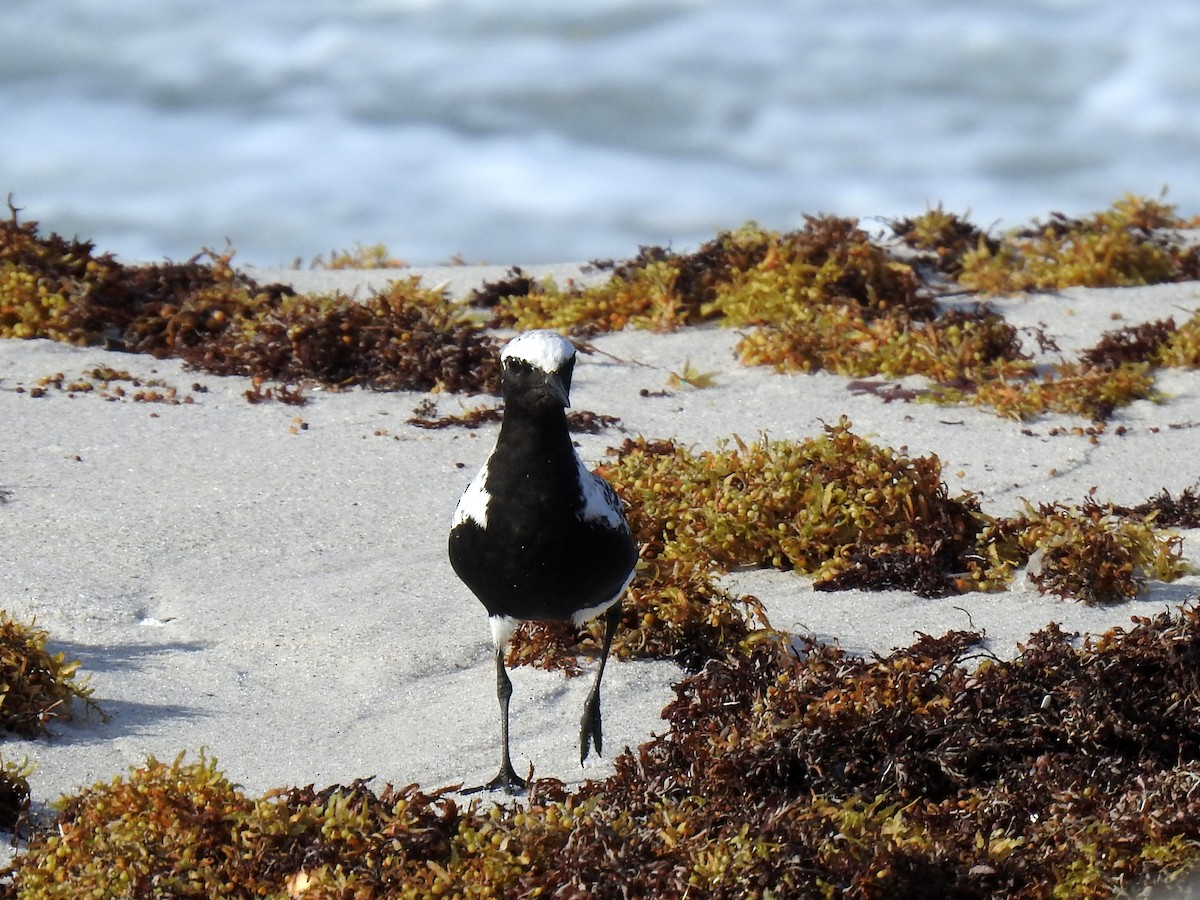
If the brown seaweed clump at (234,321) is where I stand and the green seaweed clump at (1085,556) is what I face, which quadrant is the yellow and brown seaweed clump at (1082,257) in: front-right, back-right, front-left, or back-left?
front-left

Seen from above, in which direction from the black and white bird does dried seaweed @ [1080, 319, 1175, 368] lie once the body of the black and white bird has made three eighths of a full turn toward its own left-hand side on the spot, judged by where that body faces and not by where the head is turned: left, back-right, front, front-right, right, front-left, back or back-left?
front

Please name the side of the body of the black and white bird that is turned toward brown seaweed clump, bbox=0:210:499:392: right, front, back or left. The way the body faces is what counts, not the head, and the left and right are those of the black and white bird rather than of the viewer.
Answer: back

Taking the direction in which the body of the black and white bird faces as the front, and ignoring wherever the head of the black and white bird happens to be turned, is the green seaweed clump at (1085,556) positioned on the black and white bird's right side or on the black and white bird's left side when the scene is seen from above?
on the black and white bird's left side

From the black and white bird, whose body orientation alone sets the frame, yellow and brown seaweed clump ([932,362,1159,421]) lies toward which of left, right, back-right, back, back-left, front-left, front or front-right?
back-left

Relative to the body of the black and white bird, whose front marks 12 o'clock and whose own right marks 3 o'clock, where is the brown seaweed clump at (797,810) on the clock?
The brown seaweed clump is roughly at 11 o'clock from the black and white bird.

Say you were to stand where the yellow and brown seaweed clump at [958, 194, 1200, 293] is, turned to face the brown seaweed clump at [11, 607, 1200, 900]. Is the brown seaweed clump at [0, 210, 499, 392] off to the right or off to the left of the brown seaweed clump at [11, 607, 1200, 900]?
right

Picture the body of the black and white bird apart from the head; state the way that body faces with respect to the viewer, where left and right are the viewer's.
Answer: facing the viewer

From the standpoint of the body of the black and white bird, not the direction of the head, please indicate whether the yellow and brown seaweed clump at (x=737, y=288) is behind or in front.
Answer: behind

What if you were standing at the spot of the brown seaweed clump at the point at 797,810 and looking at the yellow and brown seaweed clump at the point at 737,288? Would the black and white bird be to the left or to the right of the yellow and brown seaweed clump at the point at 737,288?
left

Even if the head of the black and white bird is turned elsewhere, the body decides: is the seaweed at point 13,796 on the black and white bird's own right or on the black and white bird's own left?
on the black and white bird's own right

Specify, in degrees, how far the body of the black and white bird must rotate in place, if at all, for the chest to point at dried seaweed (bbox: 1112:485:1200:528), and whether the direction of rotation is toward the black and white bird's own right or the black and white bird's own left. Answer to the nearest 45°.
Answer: approximately 135° to the black and white bird's own left

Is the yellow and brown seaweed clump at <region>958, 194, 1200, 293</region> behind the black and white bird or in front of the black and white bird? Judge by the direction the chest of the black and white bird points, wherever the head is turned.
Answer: behind

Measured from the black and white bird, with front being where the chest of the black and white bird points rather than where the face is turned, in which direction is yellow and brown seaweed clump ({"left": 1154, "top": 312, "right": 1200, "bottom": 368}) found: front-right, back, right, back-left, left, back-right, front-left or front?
back-left
